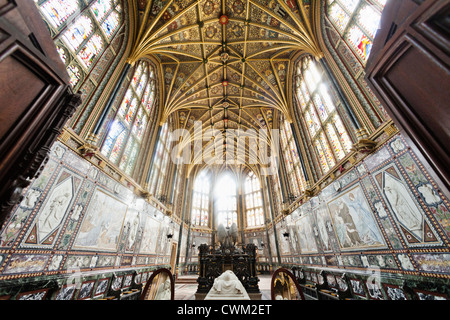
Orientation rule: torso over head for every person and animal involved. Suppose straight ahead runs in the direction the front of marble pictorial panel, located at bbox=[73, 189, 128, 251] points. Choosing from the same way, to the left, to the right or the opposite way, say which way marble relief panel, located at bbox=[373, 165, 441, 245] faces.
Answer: the opposite way

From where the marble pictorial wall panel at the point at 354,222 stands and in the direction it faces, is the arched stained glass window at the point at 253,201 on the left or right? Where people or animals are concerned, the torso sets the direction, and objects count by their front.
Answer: on its right

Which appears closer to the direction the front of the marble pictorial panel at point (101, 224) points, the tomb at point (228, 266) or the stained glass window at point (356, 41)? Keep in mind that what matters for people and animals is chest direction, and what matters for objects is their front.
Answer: the stained glass window

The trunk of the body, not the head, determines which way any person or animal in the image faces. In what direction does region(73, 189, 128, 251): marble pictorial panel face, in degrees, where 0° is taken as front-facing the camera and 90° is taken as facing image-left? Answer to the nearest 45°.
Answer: approximately 315°

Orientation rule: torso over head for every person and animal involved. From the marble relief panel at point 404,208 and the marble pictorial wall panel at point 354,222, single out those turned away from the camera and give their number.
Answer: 0

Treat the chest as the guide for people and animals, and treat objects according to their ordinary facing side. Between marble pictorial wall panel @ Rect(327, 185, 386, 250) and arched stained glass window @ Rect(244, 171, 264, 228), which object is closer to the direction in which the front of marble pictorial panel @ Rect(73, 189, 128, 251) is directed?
the marble pictorial wall panel

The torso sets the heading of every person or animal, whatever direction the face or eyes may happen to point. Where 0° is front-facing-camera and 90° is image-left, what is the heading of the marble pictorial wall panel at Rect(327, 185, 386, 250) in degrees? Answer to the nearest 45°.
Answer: approximately 45°

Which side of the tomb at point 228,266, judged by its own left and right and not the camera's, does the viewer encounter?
front

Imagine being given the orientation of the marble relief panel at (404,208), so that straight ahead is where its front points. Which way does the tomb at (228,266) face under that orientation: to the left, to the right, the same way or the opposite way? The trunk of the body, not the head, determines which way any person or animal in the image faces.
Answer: to the left

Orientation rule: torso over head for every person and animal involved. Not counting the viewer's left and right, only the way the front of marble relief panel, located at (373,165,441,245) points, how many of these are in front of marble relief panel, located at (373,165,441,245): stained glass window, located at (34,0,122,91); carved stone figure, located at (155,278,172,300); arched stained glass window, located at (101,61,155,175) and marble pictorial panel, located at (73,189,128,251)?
4

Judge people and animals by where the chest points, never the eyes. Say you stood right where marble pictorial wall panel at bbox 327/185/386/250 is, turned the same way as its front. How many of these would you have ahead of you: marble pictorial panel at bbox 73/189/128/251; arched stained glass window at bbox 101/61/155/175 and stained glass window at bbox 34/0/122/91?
3

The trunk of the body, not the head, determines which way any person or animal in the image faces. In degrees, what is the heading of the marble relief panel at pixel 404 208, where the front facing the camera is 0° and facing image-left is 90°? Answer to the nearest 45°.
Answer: approximately 45°

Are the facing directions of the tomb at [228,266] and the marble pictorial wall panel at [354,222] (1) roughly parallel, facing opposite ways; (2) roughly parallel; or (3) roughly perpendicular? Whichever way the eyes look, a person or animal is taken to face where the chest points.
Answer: roughly perpendicular

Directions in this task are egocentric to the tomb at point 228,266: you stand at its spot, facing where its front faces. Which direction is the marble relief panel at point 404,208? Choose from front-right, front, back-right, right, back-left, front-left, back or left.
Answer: front-left

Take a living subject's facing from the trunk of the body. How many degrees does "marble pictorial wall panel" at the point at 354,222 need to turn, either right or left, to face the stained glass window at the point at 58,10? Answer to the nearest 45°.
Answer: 0° — it already faces it
